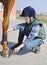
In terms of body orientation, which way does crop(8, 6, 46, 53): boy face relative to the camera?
to the viewer's left
